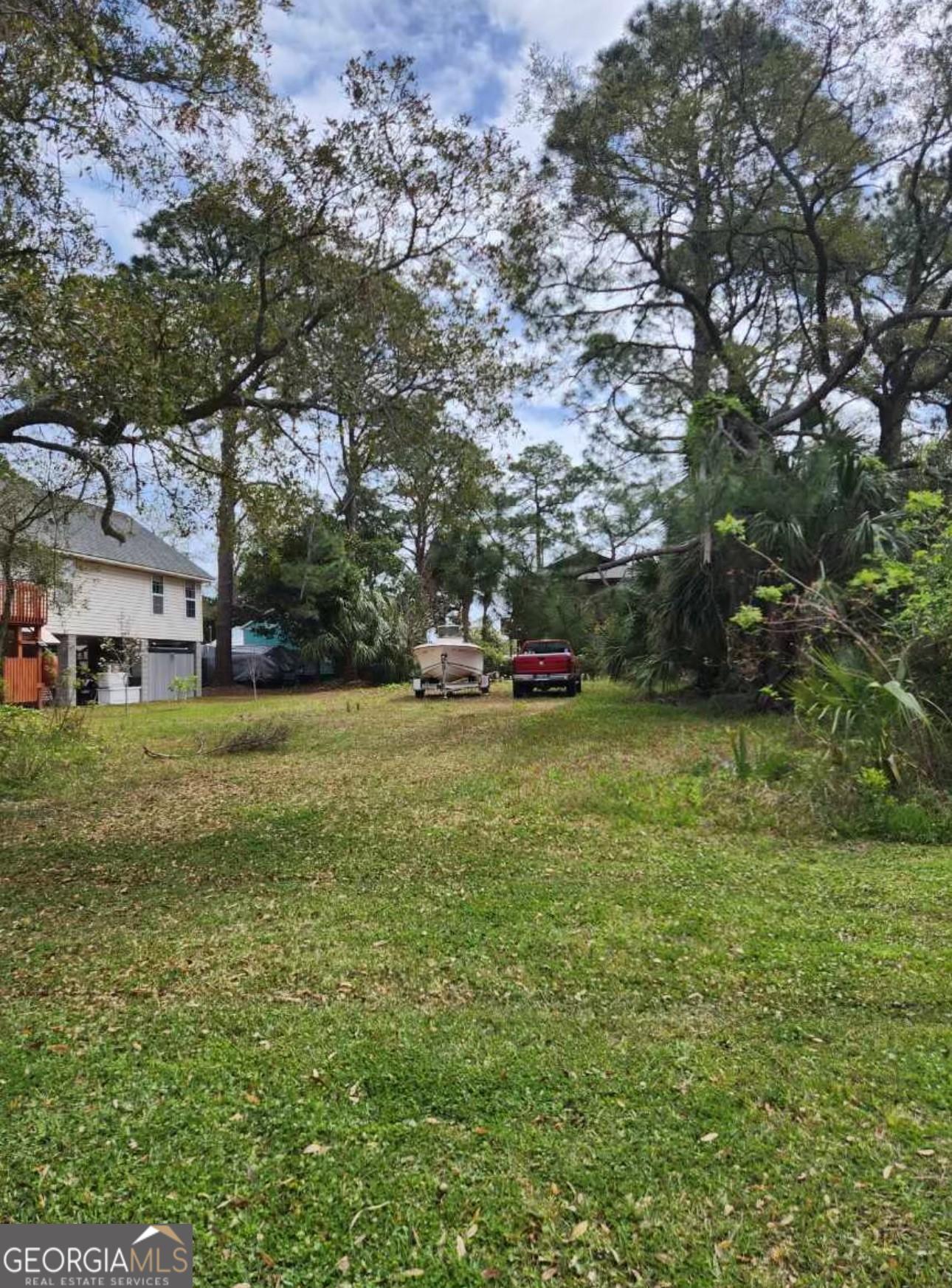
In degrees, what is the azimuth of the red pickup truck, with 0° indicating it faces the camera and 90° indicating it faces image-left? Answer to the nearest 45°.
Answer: approximately 180°

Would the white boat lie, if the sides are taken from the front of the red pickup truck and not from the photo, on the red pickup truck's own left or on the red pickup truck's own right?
on the red pickup truck's own left

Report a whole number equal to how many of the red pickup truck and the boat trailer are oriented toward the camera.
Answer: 1

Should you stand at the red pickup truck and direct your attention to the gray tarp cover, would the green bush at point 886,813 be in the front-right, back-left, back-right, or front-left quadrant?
back-left

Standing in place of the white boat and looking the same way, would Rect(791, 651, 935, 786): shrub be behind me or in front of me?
in front

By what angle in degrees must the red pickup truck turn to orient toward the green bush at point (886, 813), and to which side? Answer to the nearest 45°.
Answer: approximately 180°

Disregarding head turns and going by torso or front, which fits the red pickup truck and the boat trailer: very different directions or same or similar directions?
very different directions

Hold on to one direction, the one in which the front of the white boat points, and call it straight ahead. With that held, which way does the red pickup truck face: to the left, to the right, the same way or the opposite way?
the opposite way

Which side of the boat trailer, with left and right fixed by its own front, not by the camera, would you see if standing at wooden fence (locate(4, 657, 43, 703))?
right
